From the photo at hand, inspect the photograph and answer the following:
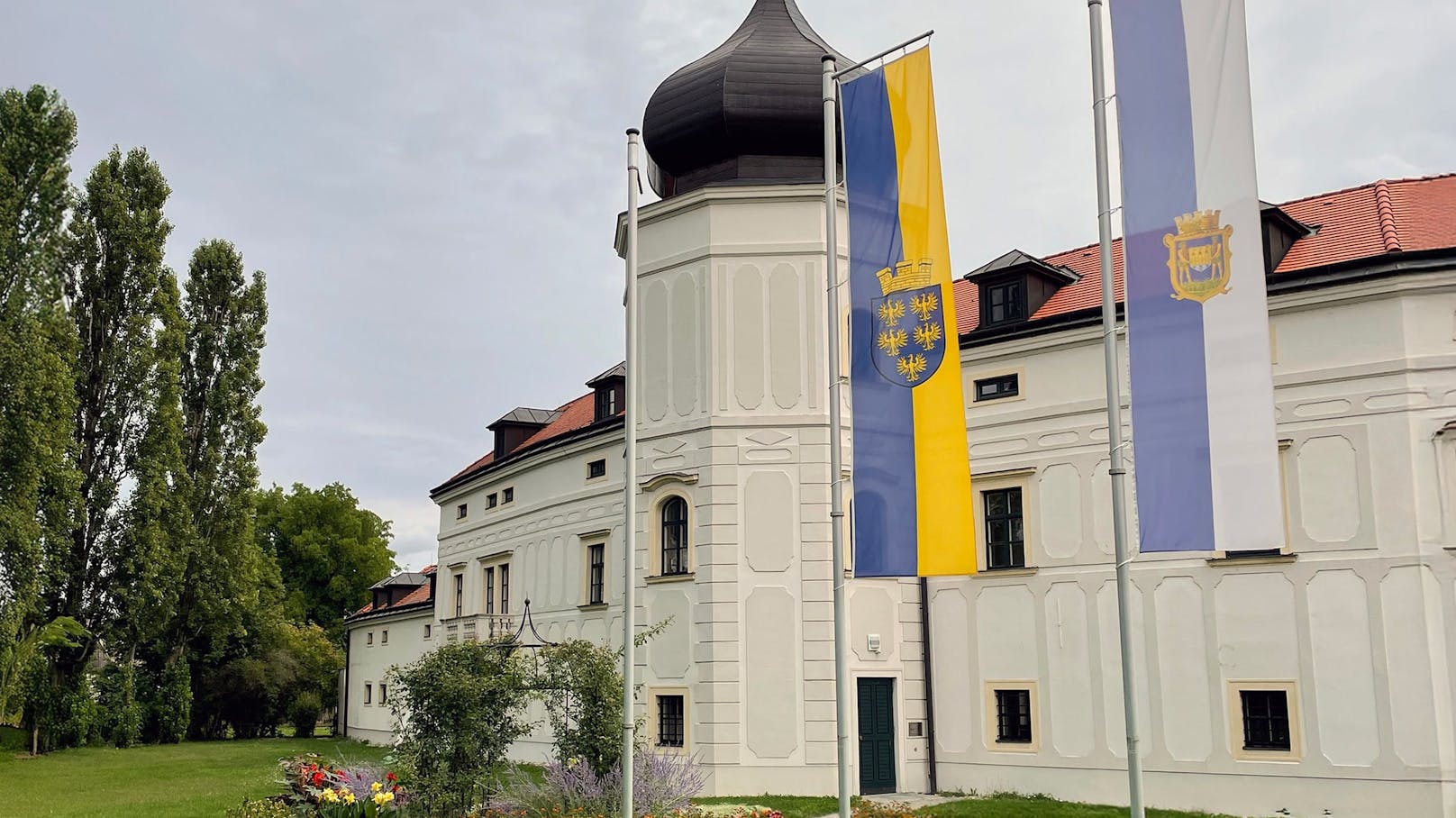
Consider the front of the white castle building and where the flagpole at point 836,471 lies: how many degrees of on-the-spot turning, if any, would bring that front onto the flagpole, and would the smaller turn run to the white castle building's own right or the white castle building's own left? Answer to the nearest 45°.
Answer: approximately 45° to the white castle building's own left

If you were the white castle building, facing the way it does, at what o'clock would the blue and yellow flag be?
The blue and yellow flag is roughly at 11 o'clock from the white castle building.

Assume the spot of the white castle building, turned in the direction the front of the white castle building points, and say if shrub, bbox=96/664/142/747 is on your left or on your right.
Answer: on your right

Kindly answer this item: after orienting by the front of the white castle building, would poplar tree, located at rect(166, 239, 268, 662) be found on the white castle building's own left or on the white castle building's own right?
on the white castle building's own right

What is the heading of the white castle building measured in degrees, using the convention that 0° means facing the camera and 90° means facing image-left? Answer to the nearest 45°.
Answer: approximately 45°

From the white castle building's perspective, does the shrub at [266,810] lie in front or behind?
in front

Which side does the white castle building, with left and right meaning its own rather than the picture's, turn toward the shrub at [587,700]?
front

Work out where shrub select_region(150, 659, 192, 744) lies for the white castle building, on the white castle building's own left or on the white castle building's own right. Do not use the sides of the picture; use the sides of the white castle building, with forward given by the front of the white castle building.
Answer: on the white castle building's own right

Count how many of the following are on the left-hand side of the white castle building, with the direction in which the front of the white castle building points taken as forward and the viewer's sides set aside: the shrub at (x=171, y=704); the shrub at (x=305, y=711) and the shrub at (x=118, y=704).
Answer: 0

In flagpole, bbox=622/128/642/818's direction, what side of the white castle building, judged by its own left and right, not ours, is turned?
front

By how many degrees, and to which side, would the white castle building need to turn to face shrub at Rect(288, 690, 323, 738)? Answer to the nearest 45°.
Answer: approximately 90° to its right

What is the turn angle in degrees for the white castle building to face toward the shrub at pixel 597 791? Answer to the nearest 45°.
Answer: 0° — it already faces it

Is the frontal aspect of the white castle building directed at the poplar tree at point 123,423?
no
